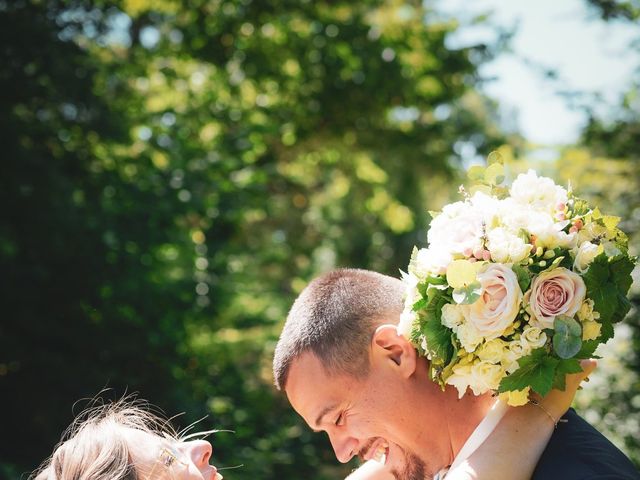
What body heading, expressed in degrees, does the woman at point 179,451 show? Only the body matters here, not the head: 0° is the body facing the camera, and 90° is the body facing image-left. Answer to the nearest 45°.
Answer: approximately 270°

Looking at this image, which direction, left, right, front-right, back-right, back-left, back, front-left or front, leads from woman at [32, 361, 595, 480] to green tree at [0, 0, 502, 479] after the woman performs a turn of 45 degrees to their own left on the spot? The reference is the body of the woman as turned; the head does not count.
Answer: front-left

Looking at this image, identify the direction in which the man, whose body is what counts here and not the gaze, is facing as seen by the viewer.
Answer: to the viewer's left

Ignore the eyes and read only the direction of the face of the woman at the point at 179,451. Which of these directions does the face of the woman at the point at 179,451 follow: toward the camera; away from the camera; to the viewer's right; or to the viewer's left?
to the viewer's right

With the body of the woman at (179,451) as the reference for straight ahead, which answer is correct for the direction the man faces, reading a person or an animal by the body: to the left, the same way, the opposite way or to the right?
the opposite way

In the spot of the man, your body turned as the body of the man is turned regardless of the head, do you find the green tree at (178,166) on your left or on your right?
on your right
